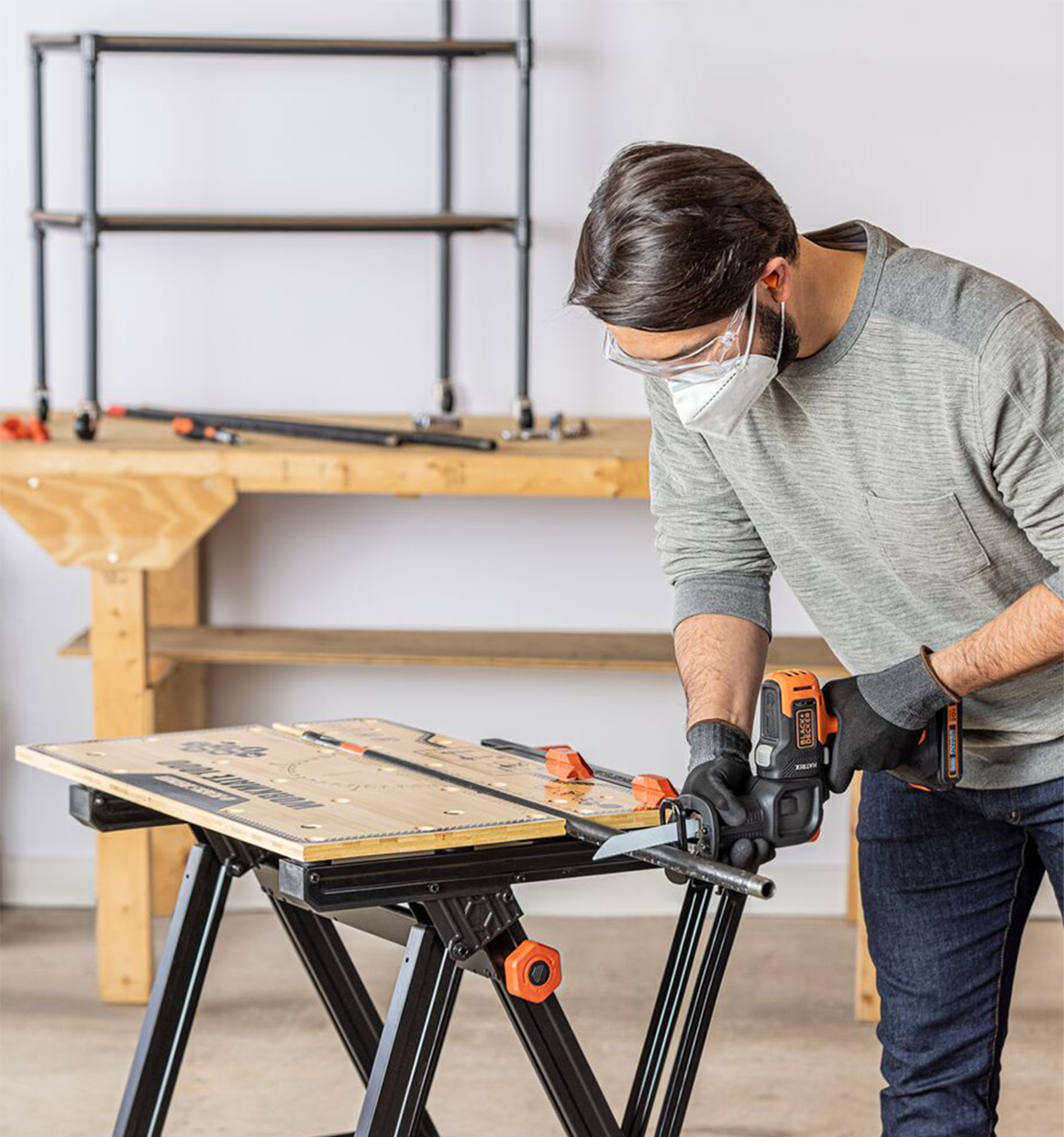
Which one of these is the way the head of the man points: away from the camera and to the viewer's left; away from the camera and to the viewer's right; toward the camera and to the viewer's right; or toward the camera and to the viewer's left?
toward the camera and to the viewer's left

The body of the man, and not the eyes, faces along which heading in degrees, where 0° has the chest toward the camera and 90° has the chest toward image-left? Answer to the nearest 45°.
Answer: approximately 45°

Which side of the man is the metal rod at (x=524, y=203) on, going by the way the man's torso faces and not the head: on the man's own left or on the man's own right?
on the man's own right
